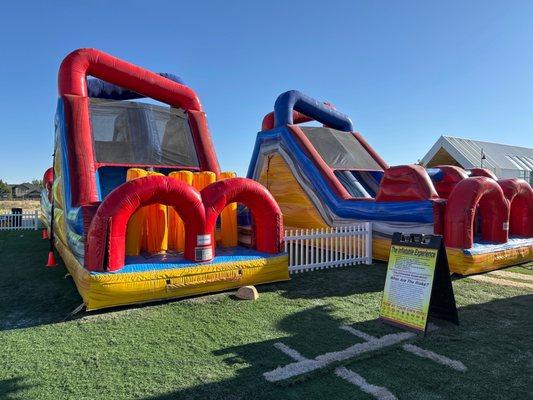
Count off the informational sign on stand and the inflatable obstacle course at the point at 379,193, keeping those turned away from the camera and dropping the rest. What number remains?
0

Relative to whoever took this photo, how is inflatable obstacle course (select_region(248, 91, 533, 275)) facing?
facing the viewer and to the right of the viewer

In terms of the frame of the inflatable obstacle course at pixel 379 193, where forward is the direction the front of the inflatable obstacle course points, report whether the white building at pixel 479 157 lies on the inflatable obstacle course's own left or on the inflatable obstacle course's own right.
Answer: on the inflatable obstacle course's own left

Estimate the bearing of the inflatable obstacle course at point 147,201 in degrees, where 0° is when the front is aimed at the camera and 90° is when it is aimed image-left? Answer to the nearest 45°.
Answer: approximately 315°

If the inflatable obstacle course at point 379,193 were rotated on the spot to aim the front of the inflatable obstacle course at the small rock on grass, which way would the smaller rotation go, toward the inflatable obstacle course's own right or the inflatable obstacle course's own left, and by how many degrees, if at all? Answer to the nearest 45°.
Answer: approximately 90° to the inflatable obstacle course's own right

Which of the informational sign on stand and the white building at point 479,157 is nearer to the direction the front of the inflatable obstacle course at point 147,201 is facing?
the informational sign on stand

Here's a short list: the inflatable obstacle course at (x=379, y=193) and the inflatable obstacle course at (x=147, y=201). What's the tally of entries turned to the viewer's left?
0

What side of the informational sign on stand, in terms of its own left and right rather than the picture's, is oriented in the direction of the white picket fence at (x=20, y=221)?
right

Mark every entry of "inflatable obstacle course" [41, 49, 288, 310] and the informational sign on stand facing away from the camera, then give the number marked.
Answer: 0

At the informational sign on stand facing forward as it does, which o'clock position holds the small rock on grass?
The small rock on grass is roughly at 2 o'clock from the informational sign on stand.

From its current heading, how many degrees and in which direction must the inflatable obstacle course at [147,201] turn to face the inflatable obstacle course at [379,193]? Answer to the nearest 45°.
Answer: approximately 45° to its left

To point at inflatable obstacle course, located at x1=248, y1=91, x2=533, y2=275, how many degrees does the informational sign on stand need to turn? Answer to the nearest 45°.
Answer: approximately 135° to its right

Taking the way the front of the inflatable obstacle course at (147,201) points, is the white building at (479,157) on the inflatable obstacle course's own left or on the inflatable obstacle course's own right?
on the inflatable obstacle course's own left
